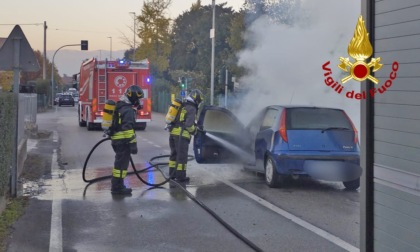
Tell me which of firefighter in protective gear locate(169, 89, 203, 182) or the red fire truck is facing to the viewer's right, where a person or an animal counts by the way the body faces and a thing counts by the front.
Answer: the firefighter in protective gear

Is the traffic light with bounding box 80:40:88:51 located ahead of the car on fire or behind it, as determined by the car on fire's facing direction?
ahead

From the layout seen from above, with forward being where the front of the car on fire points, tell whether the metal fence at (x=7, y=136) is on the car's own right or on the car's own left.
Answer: on the car's own left

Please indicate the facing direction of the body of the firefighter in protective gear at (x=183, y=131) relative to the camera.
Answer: to the viewer's right

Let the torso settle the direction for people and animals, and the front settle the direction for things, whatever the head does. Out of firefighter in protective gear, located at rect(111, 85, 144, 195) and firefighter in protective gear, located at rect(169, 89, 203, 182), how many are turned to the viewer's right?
2

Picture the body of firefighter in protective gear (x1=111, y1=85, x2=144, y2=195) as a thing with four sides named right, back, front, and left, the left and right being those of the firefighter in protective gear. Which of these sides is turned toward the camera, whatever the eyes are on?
right

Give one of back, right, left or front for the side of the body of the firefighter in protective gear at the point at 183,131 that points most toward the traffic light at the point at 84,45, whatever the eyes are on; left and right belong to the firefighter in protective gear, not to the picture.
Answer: left

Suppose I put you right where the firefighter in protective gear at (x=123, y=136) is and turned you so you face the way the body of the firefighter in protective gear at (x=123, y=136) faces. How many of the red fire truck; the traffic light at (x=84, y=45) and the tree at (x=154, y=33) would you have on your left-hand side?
3

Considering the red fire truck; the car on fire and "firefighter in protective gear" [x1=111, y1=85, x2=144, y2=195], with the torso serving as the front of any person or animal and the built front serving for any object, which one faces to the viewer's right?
the firefighter in protective gear
